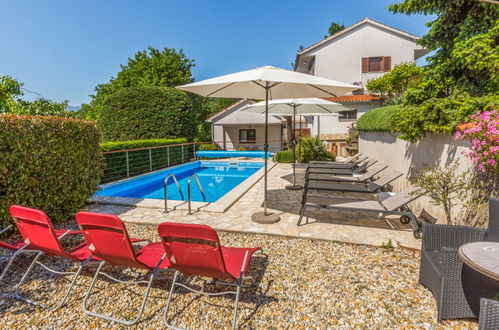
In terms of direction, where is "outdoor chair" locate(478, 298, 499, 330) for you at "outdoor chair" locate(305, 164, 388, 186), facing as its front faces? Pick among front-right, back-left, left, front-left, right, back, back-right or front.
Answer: left

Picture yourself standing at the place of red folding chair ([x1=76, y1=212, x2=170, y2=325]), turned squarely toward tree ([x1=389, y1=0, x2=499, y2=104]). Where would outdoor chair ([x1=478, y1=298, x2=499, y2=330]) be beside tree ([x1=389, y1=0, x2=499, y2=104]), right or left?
right

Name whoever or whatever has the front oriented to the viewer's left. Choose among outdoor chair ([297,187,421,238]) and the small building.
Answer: the outdoor chair

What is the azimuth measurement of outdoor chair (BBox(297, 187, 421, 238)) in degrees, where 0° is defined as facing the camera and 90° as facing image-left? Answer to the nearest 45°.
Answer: approximately 90°

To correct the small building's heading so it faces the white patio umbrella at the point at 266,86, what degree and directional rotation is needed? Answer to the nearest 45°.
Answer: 0° — it already faces it

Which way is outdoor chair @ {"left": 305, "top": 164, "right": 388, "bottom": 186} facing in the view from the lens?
facing to the left of the viewer

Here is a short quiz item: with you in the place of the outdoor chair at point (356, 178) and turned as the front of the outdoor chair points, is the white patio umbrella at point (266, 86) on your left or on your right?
on your left

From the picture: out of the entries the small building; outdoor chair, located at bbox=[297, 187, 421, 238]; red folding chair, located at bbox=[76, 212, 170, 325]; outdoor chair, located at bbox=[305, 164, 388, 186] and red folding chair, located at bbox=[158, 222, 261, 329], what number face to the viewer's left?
2

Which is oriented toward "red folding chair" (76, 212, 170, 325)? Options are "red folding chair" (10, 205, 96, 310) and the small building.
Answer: the small building
